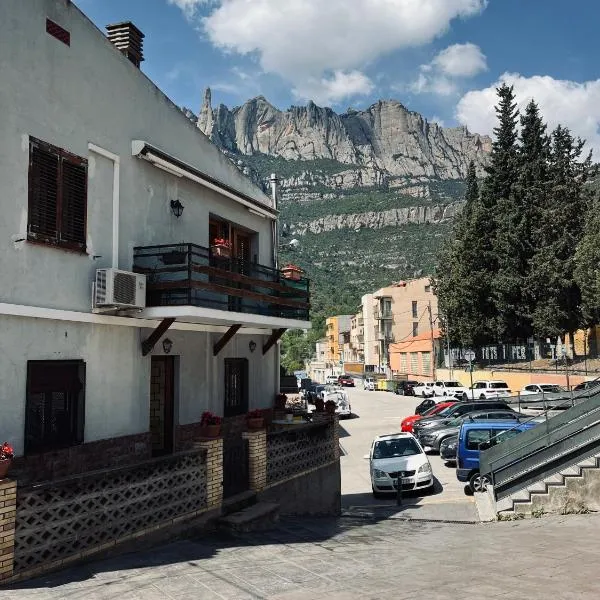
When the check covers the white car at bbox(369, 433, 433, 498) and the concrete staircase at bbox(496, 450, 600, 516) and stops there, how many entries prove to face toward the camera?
1

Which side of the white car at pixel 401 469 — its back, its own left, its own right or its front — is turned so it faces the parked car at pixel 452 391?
back

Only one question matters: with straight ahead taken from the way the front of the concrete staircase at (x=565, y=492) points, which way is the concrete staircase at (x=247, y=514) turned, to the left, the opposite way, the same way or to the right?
the opposite way

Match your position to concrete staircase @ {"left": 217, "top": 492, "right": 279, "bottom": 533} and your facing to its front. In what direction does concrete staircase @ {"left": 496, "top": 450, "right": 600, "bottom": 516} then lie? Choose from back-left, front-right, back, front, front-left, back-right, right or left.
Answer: front-left

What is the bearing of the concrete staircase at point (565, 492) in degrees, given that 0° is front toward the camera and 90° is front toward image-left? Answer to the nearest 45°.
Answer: approximately 90°

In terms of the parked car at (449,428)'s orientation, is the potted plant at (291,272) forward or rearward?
forward

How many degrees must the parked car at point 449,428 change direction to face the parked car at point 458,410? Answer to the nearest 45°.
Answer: approximately 135° to its right

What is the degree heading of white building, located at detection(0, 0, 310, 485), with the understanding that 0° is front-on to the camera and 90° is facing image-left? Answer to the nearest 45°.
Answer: approximately 315°

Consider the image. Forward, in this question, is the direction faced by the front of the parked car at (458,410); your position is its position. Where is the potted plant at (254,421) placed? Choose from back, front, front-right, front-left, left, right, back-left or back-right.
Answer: front-left

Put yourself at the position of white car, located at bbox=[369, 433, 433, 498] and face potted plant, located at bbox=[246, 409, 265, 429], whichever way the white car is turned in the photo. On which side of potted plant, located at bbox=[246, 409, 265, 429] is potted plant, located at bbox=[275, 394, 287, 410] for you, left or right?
right

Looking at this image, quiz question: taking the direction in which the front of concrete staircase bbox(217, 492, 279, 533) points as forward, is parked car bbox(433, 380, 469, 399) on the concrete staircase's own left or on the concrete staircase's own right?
on the concrete staircase's own left

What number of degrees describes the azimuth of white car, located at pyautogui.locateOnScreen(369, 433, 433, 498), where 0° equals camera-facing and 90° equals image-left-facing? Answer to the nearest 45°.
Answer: approximately 0°

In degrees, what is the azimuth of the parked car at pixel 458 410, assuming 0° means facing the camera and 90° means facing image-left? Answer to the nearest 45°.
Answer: approximately 45°
